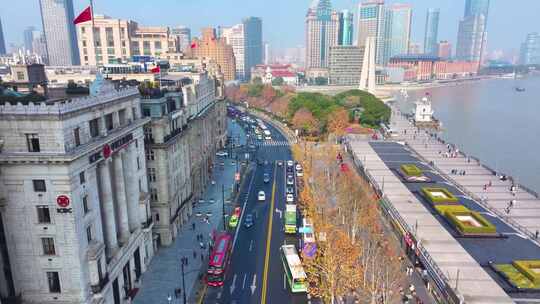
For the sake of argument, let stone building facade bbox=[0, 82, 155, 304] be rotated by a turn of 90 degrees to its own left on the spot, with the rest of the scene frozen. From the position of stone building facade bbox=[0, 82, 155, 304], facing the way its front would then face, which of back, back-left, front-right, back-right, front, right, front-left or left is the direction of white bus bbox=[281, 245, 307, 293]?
front-right

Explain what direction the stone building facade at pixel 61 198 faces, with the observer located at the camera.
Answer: facing the viewer and to the right of the viewer

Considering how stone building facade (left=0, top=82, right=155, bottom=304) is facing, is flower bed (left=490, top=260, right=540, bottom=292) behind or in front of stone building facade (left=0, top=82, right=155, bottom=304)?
in front

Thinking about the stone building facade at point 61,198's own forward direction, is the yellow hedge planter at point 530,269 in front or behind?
in front
